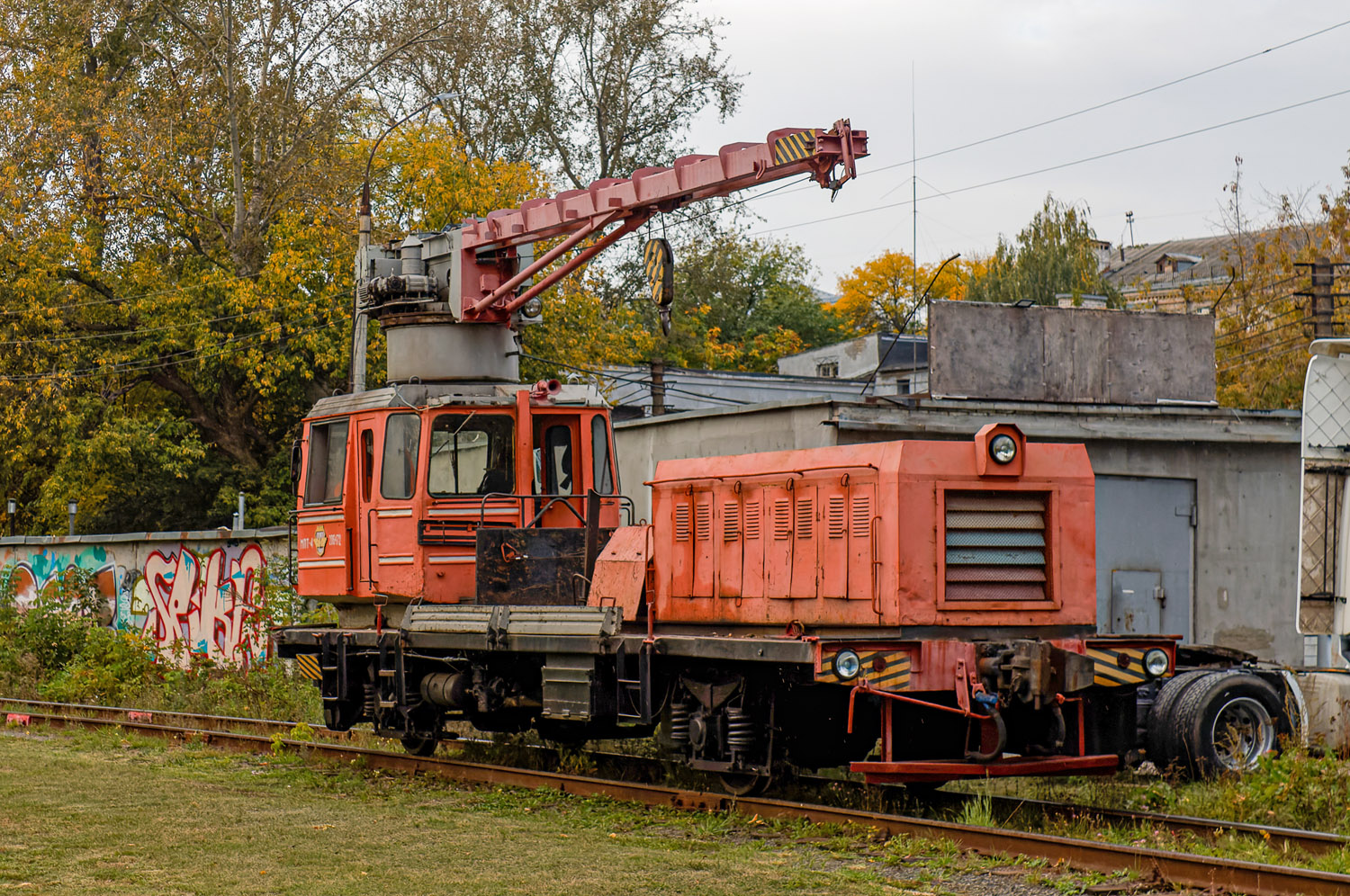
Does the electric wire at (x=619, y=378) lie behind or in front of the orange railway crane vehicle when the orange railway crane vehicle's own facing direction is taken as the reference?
behind

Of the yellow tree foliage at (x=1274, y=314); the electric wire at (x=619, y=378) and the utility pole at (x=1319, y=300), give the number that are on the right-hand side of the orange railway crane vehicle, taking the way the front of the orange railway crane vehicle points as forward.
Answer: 0

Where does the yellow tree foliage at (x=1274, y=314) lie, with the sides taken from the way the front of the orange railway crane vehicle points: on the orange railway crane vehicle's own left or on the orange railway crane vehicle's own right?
on the orange railway crane vehicle's own left

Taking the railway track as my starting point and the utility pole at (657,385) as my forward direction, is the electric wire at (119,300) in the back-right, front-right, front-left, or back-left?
front-left

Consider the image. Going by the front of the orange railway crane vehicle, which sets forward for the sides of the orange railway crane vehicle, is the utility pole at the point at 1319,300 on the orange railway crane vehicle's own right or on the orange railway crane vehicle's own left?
on the orange railway crane vehicle's own left

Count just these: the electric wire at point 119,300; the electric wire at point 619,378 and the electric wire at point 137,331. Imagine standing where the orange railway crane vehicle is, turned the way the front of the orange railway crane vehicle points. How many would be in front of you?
0

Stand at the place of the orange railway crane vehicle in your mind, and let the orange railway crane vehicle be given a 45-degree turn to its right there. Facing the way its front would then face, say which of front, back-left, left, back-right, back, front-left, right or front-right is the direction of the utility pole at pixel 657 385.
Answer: back

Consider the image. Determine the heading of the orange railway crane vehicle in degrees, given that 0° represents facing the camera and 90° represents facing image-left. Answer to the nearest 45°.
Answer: approximately 315°

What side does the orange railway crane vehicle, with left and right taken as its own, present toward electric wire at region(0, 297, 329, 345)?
back

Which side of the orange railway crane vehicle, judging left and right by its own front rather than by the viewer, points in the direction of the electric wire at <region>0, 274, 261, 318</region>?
back
